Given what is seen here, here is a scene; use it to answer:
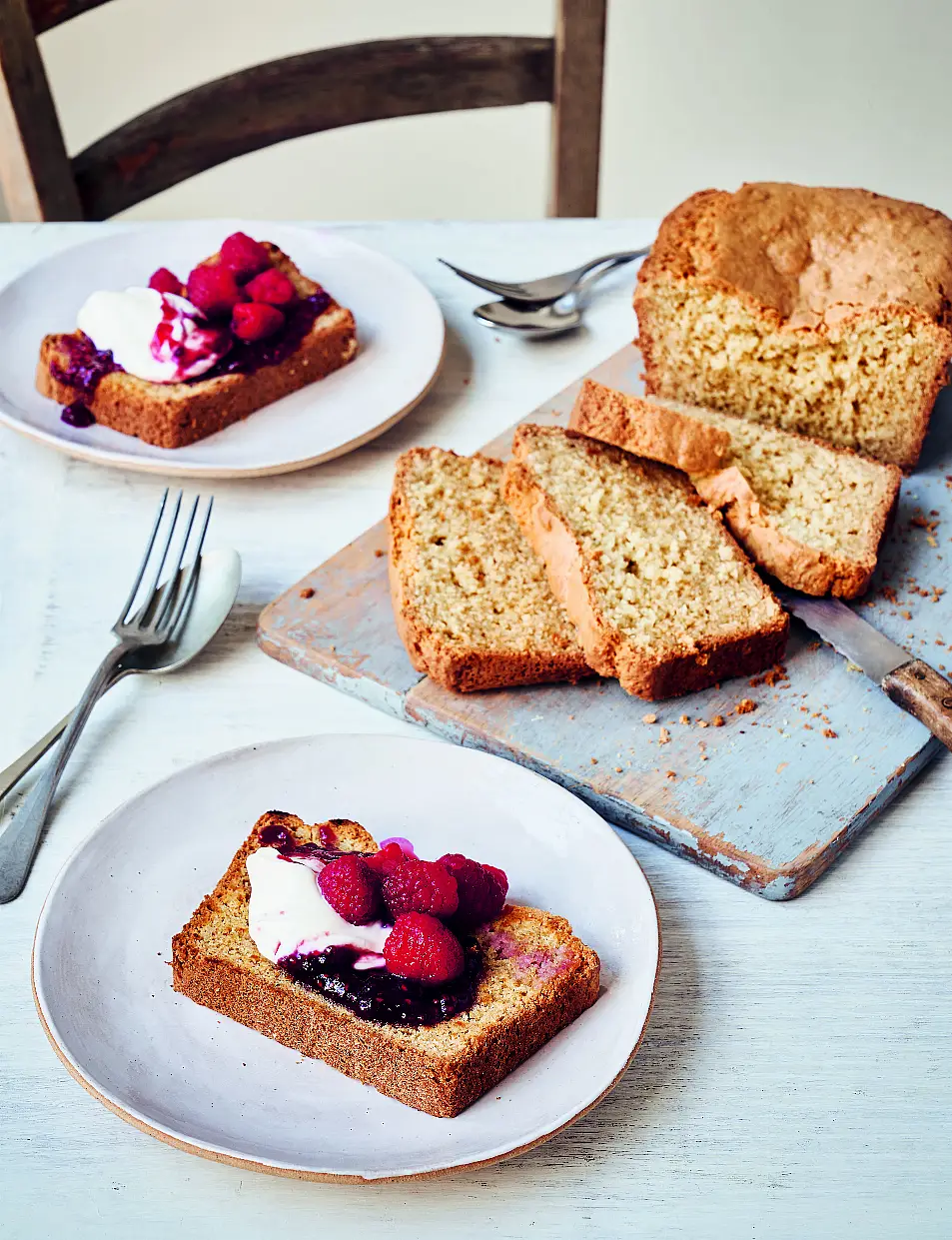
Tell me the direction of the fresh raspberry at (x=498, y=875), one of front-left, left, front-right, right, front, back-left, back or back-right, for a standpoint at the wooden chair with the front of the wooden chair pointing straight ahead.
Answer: front-right

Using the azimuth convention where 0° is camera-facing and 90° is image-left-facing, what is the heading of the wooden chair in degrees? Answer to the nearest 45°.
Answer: approximately 315°

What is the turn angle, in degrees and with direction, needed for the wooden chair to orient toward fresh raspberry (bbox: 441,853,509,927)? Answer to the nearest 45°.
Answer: approximately 45° to its right

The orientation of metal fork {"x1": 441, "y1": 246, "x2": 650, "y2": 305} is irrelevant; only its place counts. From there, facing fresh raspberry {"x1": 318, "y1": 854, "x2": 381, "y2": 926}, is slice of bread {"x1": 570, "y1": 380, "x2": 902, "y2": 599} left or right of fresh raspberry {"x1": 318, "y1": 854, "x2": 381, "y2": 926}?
left

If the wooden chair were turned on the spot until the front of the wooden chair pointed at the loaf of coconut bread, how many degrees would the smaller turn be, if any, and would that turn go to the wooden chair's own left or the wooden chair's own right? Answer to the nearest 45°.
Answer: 0° — it already faces it
